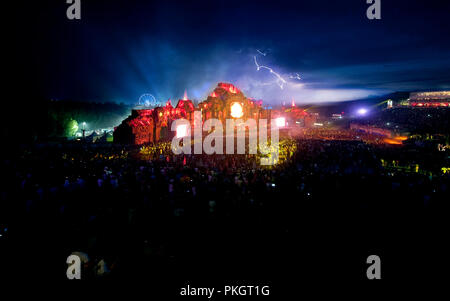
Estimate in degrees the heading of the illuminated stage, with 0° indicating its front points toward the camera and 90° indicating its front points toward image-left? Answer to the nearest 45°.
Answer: approximately 315°
